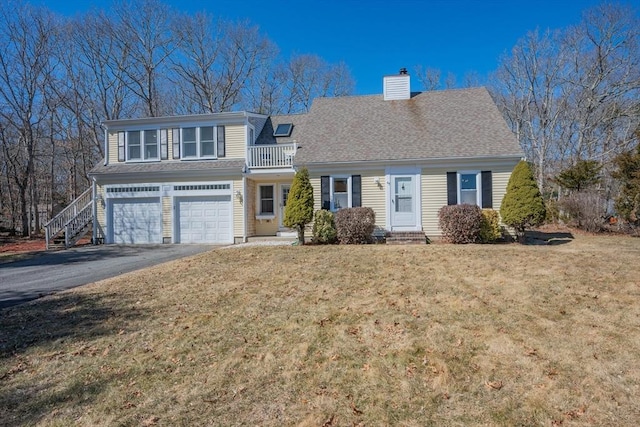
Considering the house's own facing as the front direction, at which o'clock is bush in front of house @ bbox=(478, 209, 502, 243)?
The bush in front of house is roughly at 10 o'clock from the house.

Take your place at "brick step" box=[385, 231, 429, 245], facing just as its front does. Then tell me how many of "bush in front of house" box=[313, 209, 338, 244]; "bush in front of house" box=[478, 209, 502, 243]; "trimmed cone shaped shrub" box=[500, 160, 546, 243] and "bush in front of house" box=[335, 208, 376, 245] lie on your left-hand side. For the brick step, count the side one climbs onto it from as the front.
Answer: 2

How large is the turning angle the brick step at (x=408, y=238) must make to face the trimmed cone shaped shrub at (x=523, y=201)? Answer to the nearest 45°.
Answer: approximately 90° to its left

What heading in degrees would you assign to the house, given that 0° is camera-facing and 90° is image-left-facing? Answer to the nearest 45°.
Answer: approximately 0°

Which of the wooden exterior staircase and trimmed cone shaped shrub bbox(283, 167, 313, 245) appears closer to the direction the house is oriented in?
the trimmed cone shaped shrub

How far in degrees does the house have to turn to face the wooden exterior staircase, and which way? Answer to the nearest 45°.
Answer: approximately 90° to its right

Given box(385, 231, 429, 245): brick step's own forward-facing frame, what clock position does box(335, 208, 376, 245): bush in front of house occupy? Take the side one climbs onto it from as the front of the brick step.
The bush in front of house is roughly at 2 o'clock from the brick step.

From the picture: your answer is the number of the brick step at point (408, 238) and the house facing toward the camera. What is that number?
2

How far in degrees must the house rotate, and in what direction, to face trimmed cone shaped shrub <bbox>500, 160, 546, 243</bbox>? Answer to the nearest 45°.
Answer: approximately 45° to its left
